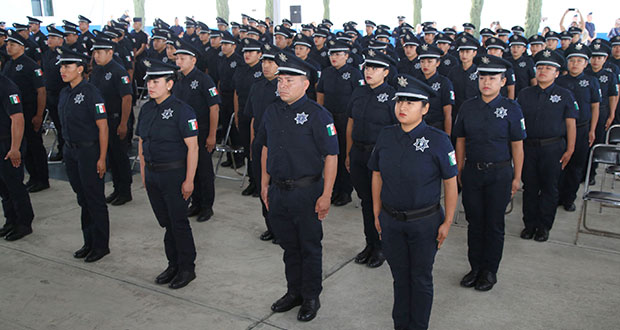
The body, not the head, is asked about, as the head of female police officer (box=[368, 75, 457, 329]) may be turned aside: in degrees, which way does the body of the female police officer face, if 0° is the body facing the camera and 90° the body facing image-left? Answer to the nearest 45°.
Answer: approximately 45°

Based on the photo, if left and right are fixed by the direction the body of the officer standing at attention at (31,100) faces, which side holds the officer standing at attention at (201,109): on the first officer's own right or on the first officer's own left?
on the first officer's own left

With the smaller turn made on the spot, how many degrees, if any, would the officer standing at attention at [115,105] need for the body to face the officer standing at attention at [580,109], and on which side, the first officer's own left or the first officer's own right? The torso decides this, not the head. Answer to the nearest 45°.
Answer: approximately 90° to the first officer's own left

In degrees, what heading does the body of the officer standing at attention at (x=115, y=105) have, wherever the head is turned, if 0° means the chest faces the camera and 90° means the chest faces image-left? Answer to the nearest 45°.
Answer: approximately 45°

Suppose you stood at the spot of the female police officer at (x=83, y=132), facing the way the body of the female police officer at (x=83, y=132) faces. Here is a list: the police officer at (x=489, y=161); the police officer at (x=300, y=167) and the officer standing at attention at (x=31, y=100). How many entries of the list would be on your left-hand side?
2

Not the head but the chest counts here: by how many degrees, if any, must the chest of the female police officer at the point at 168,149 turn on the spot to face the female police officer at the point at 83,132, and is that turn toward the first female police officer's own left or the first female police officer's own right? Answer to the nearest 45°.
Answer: approximately 90° to the first female police officer's own right

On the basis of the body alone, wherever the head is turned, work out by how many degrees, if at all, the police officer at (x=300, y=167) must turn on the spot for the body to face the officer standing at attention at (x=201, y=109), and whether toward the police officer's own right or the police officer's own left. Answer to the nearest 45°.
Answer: approximately 90° to the police officer's own right
